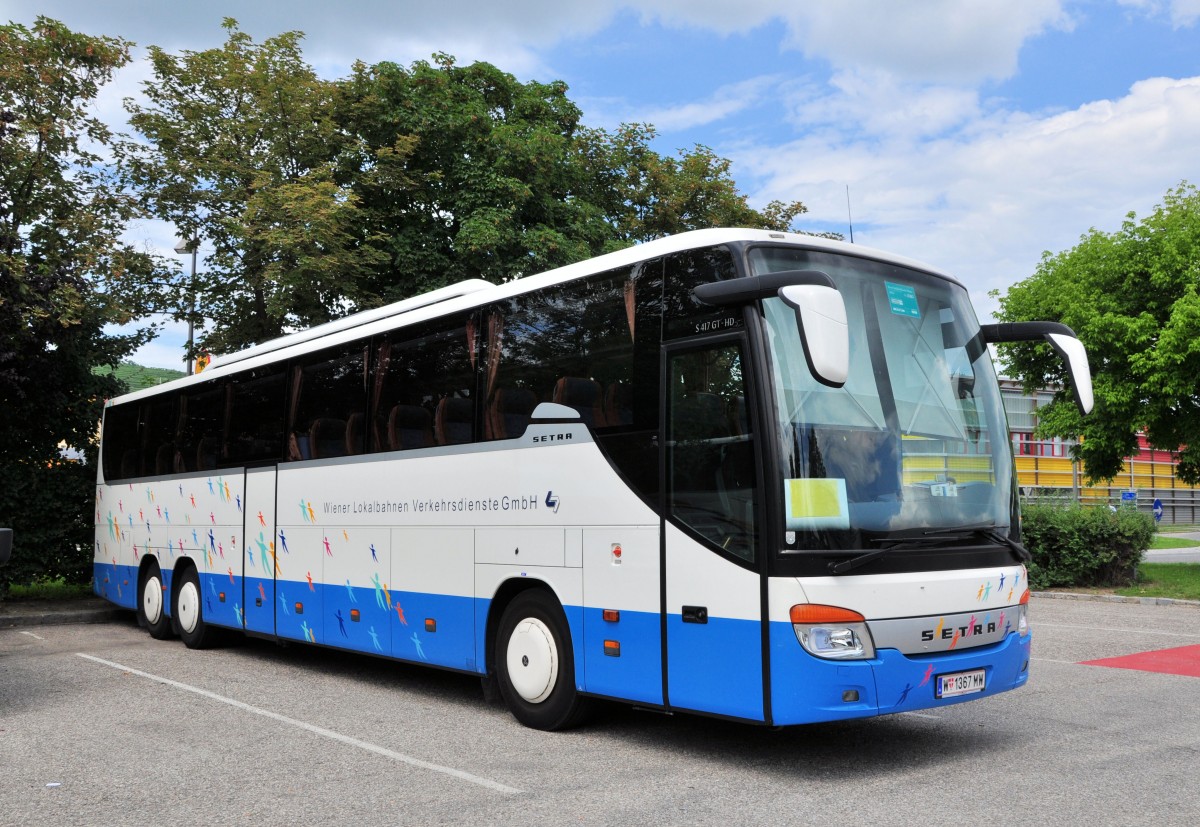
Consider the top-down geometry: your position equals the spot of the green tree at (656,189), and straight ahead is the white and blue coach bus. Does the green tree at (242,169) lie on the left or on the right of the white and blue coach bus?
right

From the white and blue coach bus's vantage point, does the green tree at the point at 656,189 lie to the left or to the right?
on its left

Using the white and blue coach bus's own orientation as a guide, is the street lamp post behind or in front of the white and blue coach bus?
behind

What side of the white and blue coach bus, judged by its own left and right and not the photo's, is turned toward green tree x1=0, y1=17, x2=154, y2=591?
back

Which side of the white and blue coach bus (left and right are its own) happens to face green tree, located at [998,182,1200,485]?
left

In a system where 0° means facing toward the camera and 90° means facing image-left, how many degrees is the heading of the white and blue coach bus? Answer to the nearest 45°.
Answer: approximately 315°

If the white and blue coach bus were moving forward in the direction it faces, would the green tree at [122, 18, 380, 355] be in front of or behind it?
behind
